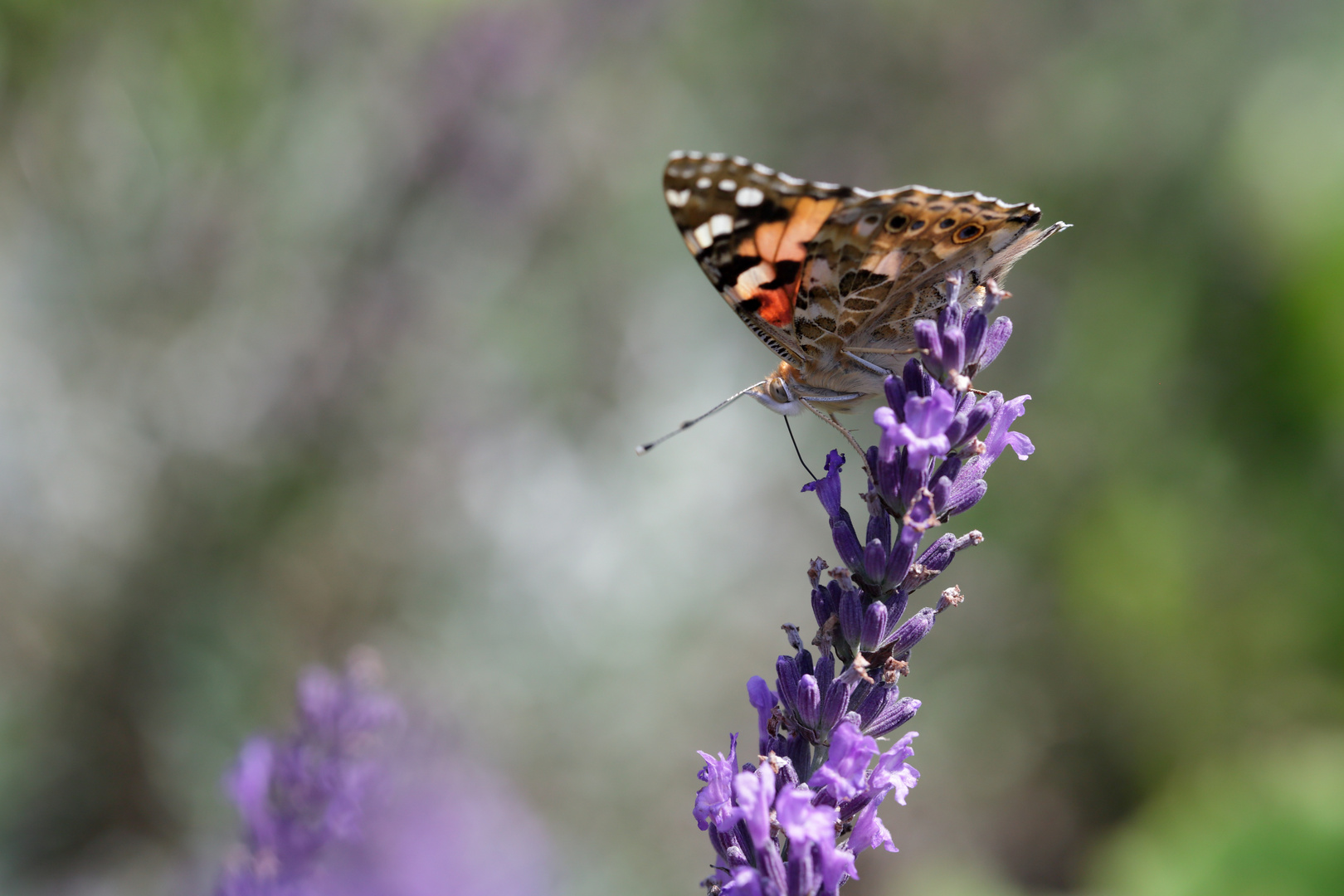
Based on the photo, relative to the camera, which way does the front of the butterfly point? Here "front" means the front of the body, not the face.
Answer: to the viewer's left
